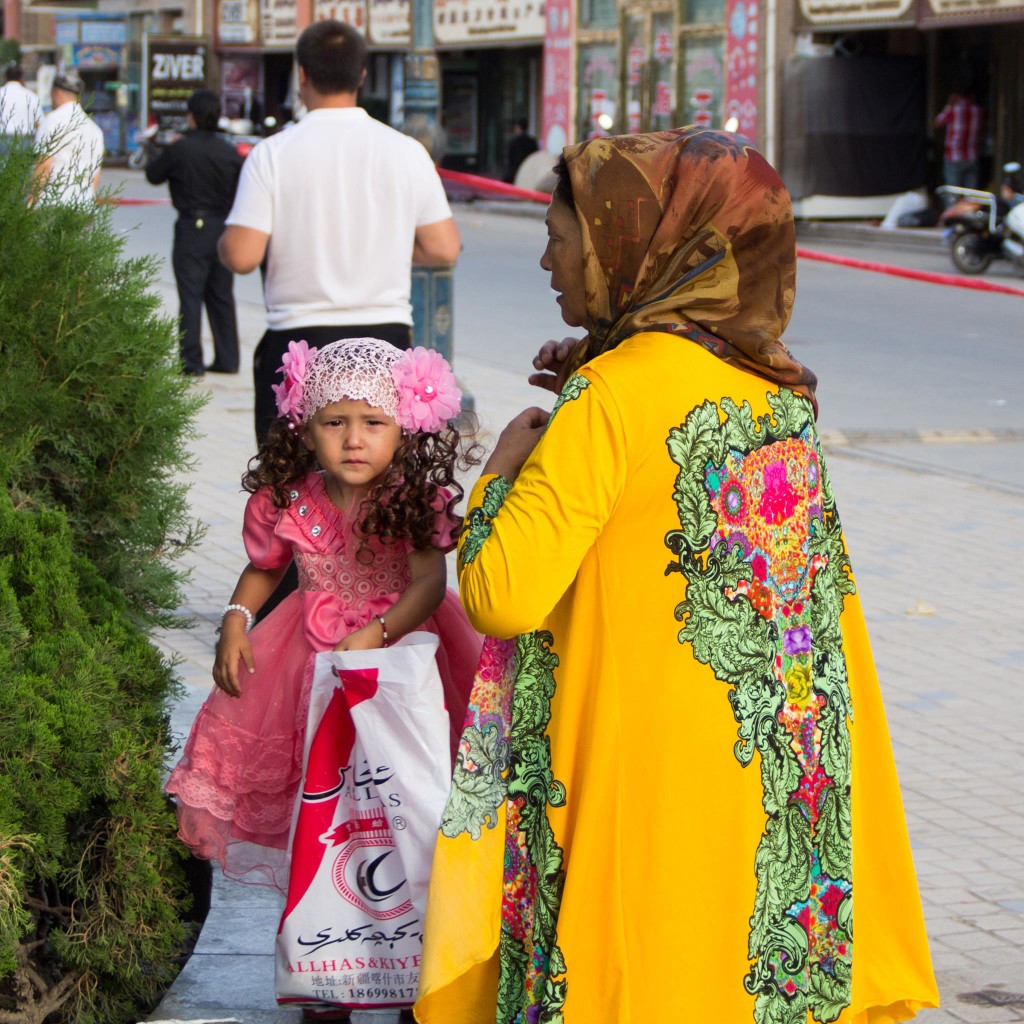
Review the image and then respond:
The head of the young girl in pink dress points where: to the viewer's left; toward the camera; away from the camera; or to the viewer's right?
toward the camera

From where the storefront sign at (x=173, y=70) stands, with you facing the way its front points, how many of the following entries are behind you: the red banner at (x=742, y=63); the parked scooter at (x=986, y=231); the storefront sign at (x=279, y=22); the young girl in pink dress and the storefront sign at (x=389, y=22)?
0

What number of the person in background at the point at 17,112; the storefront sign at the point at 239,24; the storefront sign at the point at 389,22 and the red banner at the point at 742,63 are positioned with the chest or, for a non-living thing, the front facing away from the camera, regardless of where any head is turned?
1

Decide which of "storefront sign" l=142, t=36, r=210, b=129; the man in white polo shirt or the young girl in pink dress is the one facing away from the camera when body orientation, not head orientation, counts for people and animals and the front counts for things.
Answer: the man in white polo shirt

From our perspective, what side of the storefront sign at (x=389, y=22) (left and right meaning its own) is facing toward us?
front

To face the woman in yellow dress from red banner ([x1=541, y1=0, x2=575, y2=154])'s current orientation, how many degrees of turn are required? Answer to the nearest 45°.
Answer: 0° — it already faces them

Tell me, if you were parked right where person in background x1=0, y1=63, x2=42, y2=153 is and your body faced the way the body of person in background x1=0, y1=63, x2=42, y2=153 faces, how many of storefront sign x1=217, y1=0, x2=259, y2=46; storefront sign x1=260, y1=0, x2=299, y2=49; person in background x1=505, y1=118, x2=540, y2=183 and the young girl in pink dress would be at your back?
1

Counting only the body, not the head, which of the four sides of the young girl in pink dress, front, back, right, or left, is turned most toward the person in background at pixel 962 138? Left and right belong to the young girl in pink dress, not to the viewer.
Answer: back

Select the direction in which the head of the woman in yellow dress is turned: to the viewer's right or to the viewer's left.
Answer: to the viewer's left

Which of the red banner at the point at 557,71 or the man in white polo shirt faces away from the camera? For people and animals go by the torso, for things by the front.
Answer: the man in white polo shirt

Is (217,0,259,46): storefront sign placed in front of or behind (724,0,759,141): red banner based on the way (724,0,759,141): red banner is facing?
behind

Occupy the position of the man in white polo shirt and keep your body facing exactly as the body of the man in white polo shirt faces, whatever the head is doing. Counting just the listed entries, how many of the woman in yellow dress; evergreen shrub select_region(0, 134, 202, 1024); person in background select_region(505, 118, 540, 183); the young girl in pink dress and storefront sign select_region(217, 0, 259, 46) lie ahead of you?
2

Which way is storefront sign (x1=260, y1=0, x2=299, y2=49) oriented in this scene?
toward the camera

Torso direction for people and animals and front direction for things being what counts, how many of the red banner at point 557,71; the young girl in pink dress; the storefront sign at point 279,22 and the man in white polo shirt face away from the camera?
1

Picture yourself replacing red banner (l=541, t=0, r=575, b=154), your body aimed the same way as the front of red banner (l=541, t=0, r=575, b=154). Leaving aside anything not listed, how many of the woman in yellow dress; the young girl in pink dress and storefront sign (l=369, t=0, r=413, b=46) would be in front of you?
2

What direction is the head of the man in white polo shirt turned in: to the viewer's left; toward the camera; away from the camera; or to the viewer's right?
away from the camera

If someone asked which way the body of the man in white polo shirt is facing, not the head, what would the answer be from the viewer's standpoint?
away from the camera

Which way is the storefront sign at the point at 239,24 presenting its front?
toward the camera

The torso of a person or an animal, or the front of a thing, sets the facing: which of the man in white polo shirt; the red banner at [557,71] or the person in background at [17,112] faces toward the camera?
the red banner

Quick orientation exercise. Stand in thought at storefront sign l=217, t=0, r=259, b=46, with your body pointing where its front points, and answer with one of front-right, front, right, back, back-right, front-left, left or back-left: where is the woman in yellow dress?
front
